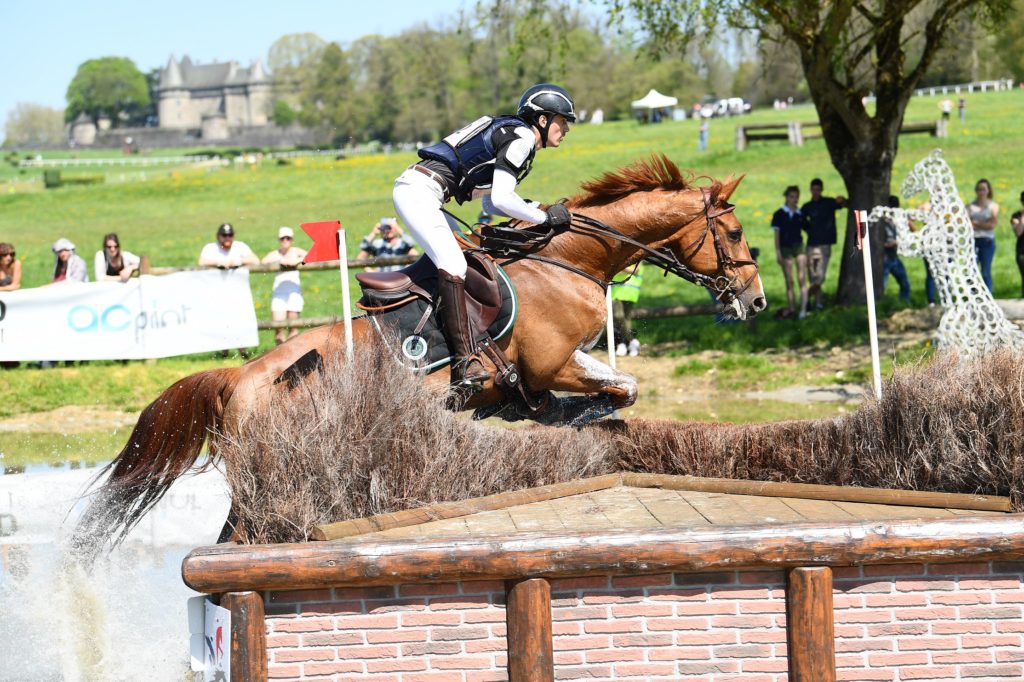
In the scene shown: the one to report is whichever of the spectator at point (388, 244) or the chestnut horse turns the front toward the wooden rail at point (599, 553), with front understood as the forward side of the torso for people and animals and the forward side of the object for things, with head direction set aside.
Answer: the spectator

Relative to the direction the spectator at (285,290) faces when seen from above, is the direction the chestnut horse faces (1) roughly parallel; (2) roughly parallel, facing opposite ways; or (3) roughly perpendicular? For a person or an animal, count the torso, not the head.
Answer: roughly perpendicular

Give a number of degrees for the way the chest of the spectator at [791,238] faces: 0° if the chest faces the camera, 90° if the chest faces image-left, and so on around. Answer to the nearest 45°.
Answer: approximately 0°

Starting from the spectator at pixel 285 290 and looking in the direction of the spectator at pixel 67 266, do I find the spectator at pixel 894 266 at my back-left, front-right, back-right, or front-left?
back-right

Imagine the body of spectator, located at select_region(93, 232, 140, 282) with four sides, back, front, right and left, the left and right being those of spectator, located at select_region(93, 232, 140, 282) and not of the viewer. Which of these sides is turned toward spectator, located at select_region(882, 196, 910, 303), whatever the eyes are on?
left

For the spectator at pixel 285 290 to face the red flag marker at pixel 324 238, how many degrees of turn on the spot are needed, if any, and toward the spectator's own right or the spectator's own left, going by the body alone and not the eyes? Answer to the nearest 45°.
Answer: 0° — they already face it

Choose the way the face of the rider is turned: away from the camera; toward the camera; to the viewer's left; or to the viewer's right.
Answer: to the viewer's right

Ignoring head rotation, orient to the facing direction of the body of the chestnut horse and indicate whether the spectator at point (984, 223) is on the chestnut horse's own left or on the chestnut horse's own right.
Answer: on the chestnut horse's own left
